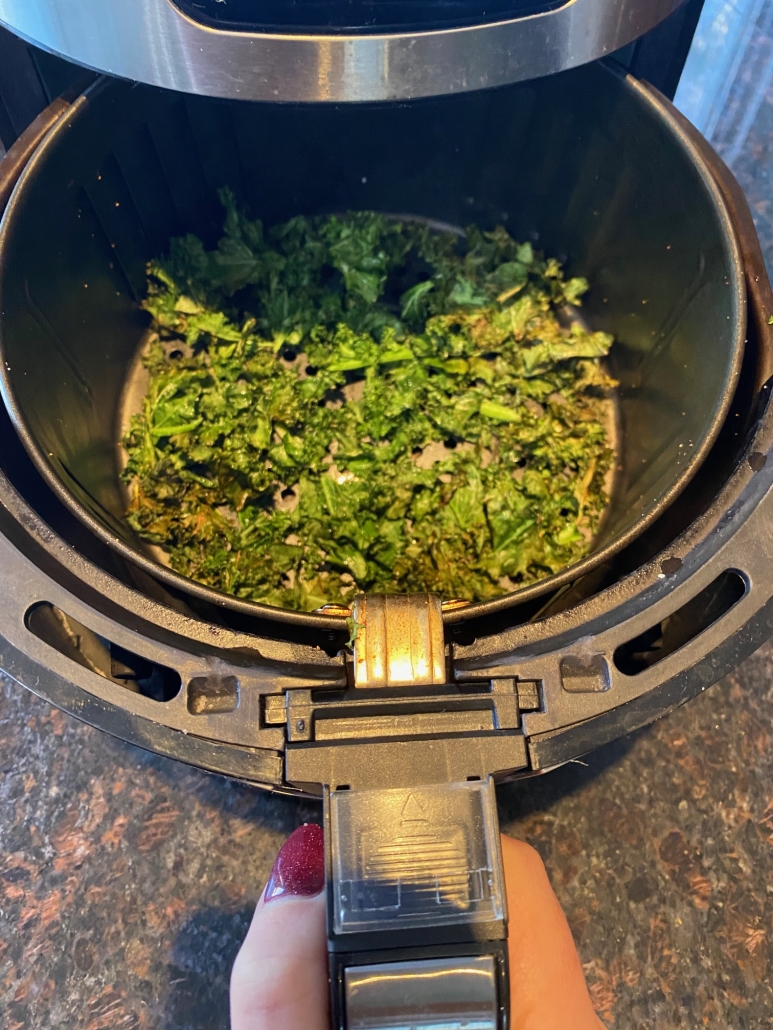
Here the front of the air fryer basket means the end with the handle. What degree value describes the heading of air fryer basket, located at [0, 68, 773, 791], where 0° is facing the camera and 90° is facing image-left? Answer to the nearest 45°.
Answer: approximately 0°
